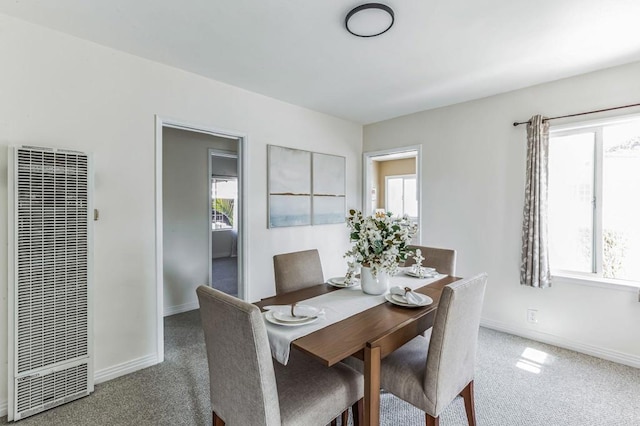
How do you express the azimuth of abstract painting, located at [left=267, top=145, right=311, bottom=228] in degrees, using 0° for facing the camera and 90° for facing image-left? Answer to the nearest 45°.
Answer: approximately 315°

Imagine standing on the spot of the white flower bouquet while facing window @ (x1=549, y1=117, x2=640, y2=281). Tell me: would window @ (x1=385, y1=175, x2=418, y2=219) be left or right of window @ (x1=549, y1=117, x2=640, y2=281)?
left

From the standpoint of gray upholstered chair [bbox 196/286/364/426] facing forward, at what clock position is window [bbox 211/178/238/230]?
The window is roughly at 10 o'clock from the gray upholstered chair.

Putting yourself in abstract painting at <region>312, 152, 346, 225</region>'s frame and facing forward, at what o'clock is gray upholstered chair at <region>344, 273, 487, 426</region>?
The gray upholstered chair is roughly at 1 o'clock from the abstract painting.

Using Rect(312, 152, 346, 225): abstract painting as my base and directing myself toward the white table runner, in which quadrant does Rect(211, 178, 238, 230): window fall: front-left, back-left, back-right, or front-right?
back-right

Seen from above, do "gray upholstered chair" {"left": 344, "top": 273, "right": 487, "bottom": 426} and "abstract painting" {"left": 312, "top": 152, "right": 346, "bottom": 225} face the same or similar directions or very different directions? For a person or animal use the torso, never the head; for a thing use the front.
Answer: very different directions

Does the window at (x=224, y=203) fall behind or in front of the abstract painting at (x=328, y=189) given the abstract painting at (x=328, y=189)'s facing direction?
behind

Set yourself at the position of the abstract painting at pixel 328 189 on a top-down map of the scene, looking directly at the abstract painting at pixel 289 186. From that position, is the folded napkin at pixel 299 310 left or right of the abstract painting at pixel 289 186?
left

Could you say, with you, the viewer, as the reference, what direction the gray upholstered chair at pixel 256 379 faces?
facing away from the viewer and to the right of the viewer

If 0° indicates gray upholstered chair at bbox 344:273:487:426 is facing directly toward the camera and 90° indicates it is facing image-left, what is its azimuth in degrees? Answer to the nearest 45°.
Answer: approximately 135°

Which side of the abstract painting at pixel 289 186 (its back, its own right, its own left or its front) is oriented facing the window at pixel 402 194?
left
